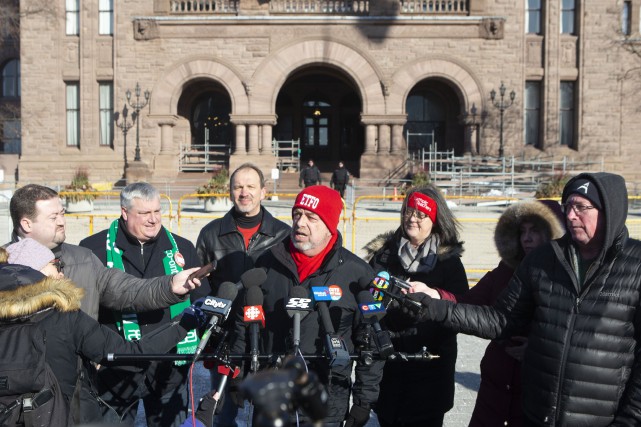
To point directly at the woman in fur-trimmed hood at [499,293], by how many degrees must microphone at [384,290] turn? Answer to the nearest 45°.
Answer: approximately 135° to its right

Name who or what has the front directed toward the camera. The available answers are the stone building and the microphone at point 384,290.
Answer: the stone building

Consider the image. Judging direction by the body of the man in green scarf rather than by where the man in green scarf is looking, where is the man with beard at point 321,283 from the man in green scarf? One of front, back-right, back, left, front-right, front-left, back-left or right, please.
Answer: front-left

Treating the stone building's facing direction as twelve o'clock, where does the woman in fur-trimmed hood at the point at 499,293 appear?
The woman in fur-trimmed hood is roughly at 12 o'clock from the stone building.

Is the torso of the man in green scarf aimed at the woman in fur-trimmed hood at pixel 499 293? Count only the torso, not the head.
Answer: no

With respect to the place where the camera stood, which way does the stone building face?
facing the viewer

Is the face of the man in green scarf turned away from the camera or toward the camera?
toward the camera

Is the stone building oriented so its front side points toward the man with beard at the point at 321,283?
yes

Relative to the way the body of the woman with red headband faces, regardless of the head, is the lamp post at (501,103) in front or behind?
behind

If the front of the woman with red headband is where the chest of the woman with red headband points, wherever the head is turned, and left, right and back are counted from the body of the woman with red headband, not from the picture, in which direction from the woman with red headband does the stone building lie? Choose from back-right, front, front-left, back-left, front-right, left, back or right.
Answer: back-right

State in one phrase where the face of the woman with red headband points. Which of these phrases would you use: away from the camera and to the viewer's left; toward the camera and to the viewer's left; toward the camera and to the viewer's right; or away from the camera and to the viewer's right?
toward the camera and to the viewer's left

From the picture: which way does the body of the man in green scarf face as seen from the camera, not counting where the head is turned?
toward the camera

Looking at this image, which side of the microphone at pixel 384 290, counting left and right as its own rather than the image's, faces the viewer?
left

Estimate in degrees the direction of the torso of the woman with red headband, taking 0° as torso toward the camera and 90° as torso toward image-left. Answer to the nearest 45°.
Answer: approximately 45°

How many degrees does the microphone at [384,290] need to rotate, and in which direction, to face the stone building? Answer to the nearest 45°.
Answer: approximately 90° to its right

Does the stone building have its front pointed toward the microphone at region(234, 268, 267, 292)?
yes
